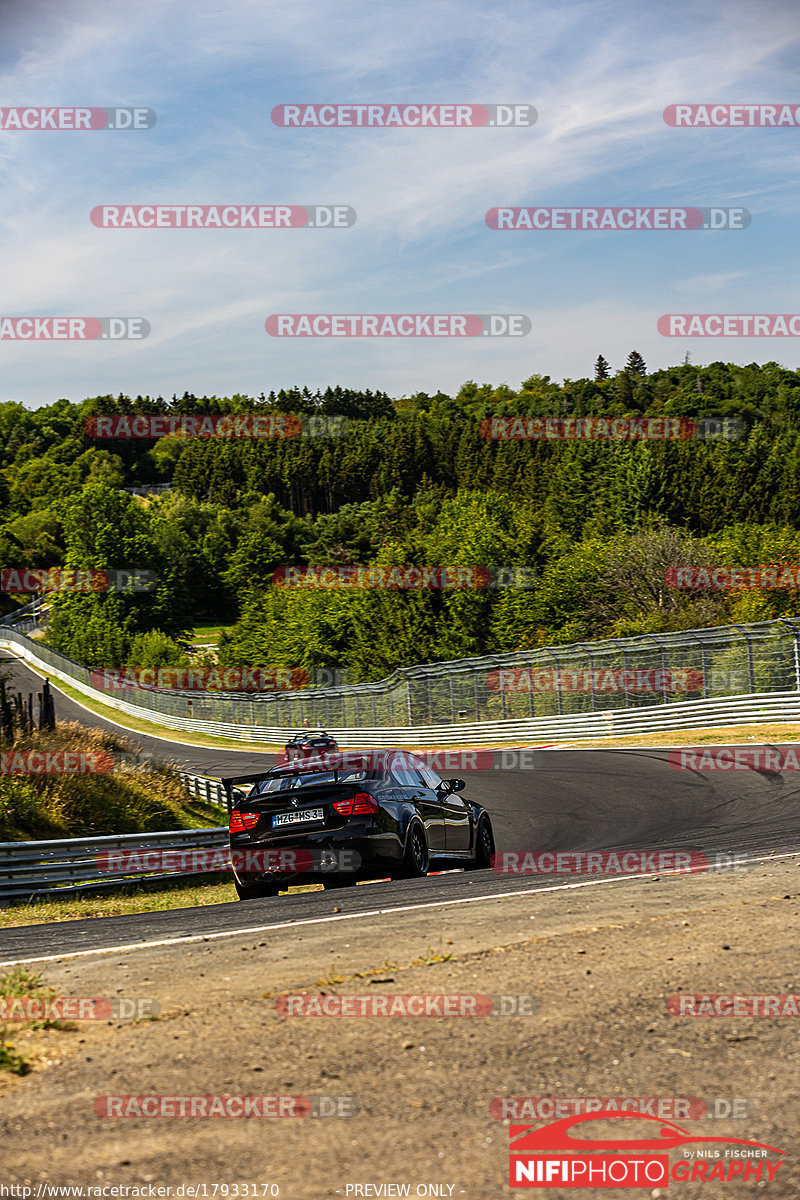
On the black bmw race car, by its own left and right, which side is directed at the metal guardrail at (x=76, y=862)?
left

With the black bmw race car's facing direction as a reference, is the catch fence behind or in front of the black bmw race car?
in front

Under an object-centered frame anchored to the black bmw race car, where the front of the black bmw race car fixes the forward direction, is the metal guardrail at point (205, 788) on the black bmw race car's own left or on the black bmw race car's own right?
on the black bmw race car's own left

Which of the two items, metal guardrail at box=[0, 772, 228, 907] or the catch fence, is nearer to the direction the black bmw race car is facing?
the catch fence

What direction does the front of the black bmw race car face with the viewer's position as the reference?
facing away from the viewer and to the right of the viewer
